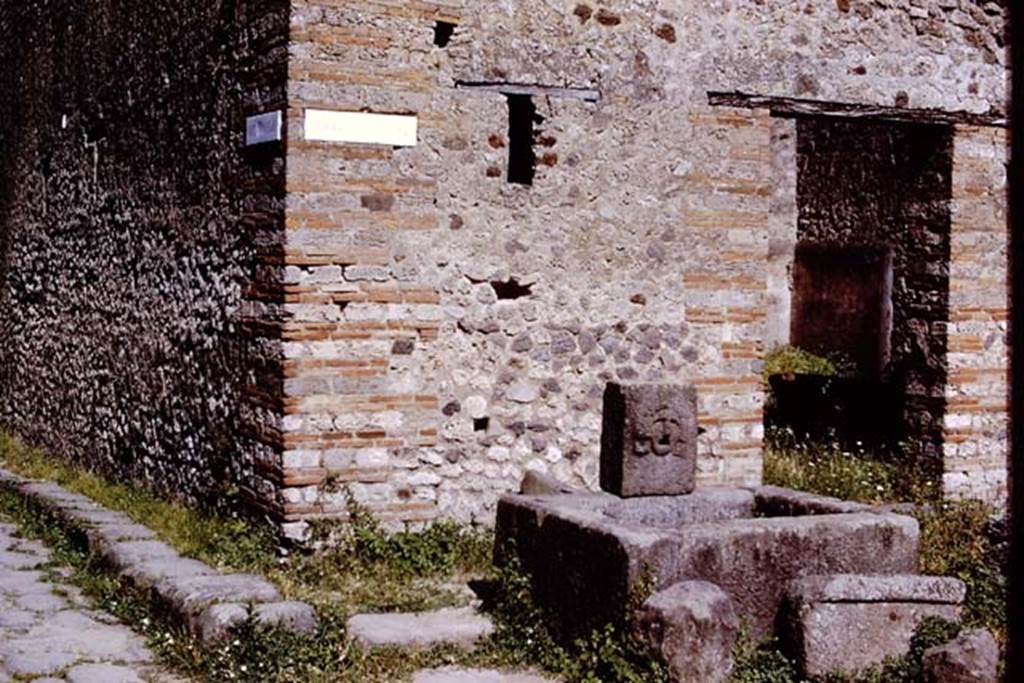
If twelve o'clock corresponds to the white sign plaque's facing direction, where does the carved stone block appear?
The carved stone block is roughly at 10 o'clock from the white sign plaque.

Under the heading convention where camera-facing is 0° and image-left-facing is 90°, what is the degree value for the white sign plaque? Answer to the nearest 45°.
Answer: approximately 0°

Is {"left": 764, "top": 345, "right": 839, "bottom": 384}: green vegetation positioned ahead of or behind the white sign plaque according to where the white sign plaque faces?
behind

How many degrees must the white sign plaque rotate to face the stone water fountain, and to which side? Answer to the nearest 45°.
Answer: approximately 45° to its left
